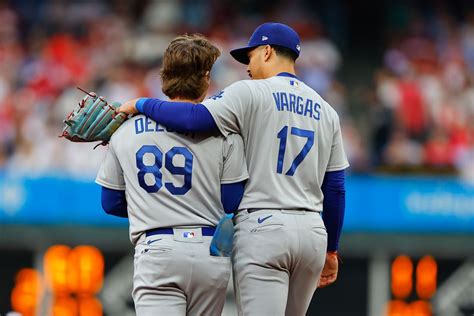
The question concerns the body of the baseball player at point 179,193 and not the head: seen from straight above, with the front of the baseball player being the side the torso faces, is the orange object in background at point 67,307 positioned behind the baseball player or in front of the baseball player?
in front

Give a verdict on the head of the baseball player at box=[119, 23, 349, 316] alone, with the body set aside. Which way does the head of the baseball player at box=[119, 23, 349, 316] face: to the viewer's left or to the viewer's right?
to the viewer's left

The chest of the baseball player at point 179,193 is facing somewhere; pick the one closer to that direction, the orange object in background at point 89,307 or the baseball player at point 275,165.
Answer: the orange object in background

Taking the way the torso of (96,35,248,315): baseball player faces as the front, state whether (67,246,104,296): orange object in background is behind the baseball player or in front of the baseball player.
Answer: in front

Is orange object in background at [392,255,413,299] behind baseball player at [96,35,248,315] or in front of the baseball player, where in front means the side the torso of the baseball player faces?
in front

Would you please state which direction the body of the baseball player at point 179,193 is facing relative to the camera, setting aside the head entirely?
away from the camera
